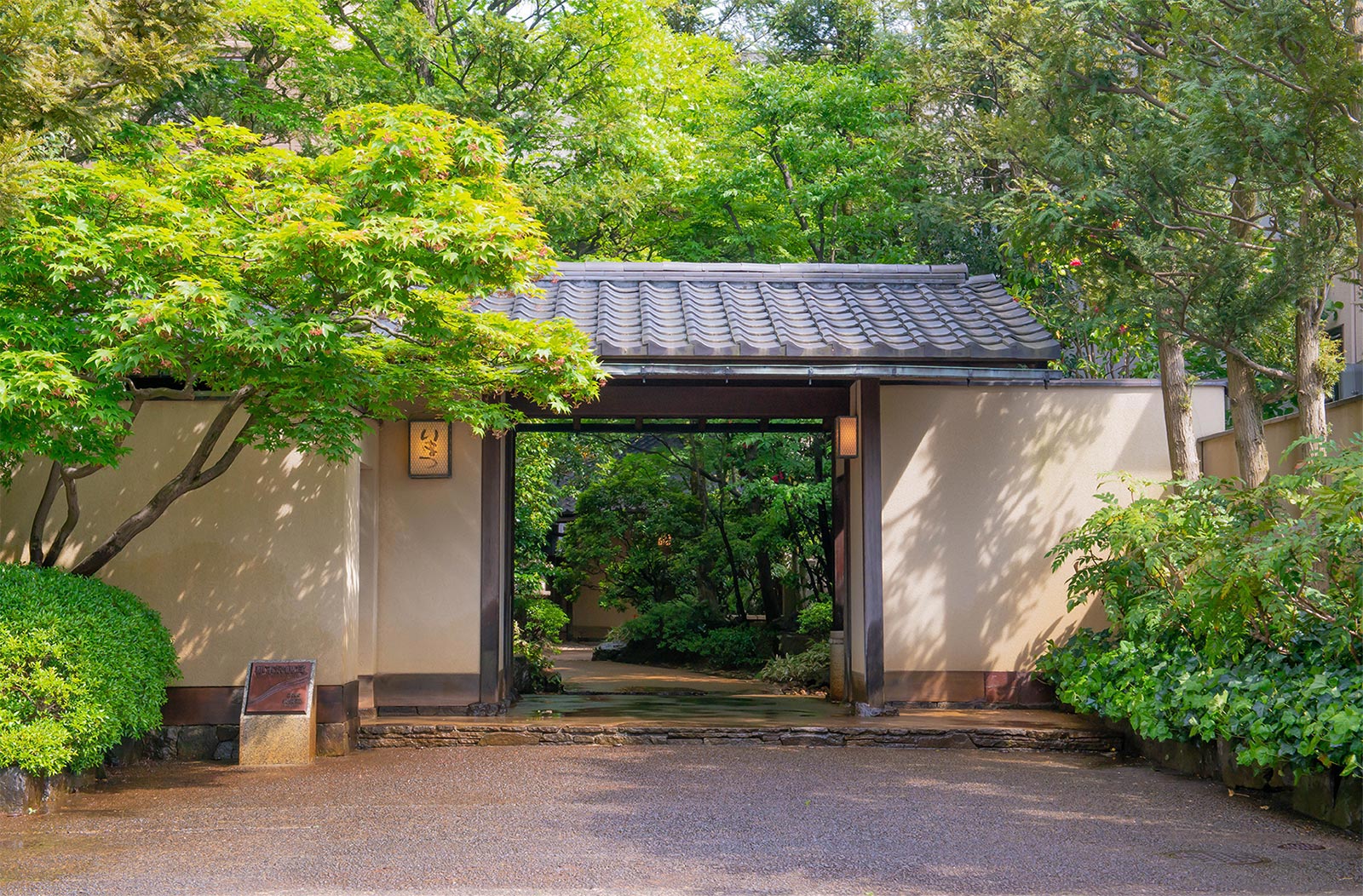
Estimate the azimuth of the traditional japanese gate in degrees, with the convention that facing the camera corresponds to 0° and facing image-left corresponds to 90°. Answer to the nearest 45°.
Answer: approximately 0°

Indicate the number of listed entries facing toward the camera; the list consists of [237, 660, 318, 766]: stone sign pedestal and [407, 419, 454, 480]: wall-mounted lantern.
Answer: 2

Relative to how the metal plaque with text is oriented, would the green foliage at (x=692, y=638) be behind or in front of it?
behind

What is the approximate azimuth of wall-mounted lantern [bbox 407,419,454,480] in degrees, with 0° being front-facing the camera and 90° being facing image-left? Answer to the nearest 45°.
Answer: approximately 0°

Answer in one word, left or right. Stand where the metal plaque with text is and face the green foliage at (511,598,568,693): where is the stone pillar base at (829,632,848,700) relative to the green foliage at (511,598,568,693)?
right

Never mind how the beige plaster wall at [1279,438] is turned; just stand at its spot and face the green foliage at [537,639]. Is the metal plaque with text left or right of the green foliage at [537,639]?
left

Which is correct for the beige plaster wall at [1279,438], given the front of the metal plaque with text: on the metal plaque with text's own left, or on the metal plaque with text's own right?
on the metal plaque with text's own left

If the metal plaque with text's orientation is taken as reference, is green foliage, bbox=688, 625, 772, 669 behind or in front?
behind
